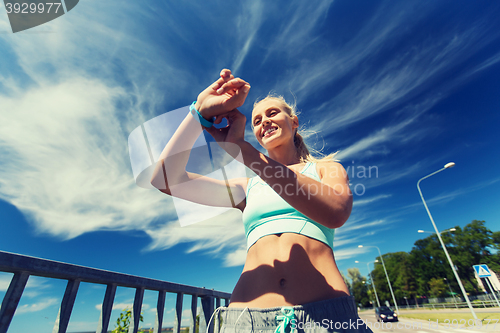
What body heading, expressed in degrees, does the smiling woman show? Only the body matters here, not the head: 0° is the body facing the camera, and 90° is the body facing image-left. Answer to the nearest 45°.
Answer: approximately 0°

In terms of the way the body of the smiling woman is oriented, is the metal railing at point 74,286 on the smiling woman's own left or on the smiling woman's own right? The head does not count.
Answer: on the smiling woman's own right
